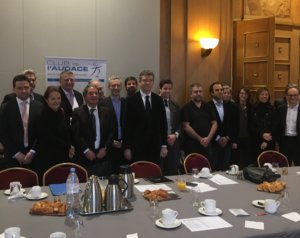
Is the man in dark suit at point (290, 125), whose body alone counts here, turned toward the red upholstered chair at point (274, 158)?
yes

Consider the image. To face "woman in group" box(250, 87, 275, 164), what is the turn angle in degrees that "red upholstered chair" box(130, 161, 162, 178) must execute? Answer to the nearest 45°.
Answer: approximately 135° to its left

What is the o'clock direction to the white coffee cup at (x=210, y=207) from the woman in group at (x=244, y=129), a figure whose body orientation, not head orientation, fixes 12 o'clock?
The white coffee cup is roughly at 12 o'clock from the woman in group.

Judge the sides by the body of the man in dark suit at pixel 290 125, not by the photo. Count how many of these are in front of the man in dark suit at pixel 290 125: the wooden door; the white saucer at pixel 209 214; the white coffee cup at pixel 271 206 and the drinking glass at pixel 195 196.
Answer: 3

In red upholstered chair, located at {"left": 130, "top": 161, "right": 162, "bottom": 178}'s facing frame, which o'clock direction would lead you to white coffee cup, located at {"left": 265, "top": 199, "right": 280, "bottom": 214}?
The white coffee cup is roughly at 11 o'clock from the red upholstered chair.
